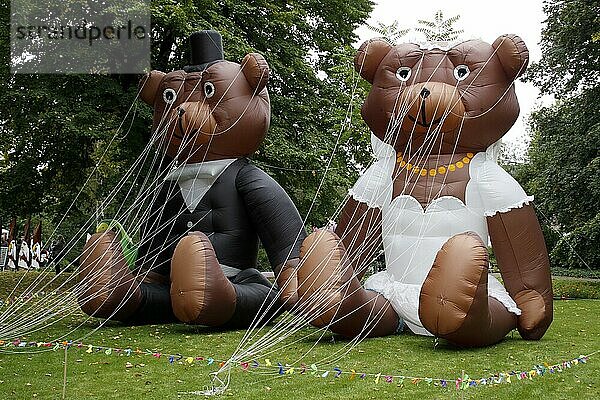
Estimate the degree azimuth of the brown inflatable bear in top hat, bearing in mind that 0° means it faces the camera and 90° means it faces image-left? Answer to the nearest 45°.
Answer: approximately 45°

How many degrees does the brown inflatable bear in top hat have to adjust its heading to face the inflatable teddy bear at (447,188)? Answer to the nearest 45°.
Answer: approximately 90° to its left
